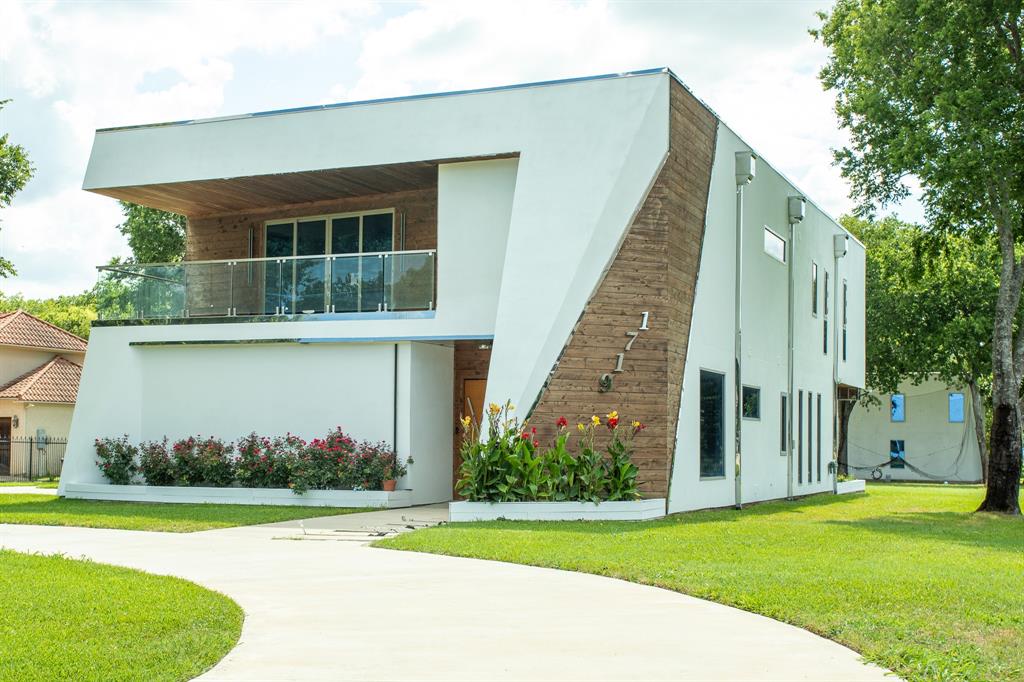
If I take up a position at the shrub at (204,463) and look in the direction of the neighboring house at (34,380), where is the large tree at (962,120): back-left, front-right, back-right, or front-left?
back-right

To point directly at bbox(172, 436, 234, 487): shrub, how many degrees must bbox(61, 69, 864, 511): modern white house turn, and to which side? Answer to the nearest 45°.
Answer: approximately 45° to its right

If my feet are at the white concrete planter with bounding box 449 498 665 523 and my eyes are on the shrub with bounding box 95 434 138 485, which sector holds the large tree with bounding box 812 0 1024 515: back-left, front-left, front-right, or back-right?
back-right

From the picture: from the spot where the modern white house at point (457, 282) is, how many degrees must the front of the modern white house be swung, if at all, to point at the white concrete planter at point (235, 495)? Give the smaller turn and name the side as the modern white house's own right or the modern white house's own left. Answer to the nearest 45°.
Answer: approximately 45° to the modern white house's own right

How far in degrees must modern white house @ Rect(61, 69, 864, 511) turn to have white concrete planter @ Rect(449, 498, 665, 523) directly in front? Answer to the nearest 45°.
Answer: approximately 45° to its left

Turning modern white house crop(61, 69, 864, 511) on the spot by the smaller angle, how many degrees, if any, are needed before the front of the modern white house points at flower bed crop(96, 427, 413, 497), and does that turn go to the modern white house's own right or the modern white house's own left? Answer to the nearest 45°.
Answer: approximately 45° to the modern white house's own right

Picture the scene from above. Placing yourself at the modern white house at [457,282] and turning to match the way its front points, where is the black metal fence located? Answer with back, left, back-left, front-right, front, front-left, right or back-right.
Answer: right

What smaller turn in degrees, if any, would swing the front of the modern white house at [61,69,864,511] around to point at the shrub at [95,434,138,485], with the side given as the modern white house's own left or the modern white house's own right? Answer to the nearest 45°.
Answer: approximately 45° to the modern white house's own right

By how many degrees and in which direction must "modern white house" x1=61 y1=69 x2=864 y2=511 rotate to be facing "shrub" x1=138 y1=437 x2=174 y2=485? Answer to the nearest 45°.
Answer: approximately 45° to its right

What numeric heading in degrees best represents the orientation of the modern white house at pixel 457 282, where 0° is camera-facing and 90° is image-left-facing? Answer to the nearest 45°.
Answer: approximately 45°

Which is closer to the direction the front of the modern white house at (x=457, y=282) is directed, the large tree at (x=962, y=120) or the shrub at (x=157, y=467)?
the shrub
